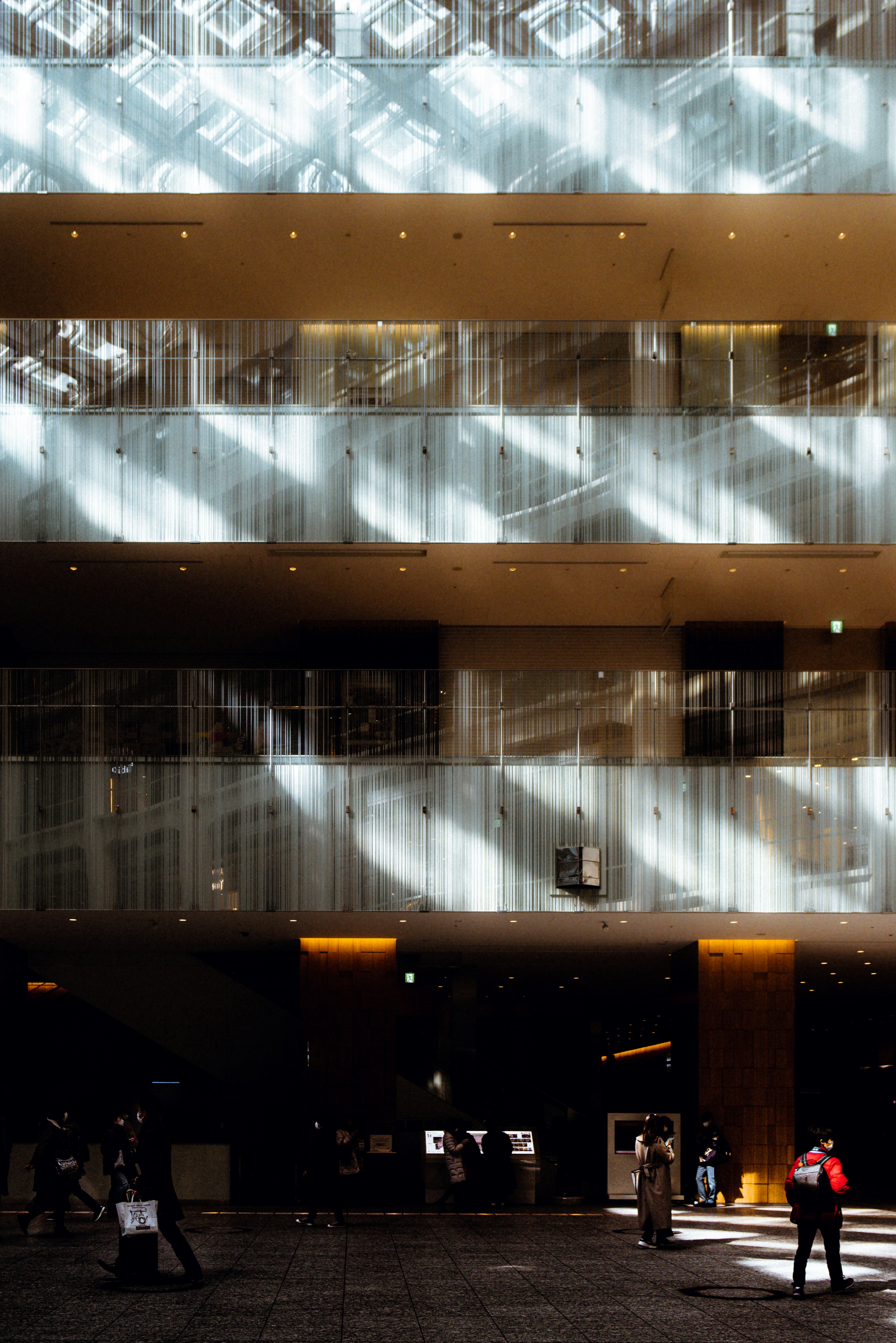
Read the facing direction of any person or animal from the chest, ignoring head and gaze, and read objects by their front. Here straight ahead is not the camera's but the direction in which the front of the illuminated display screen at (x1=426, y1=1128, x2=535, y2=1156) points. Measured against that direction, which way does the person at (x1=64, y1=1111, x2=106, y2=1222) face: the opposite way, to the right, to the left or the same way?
to the right

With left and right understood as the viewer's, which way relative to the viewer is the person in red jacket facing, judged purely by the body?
facing away from the viewer and to the right of the viewer

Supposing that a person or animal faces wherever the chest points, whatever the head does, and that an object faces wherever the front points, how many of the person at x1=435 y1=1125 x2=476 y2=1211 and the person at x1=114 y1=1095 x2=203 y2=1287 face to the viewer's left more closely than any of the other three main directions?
1

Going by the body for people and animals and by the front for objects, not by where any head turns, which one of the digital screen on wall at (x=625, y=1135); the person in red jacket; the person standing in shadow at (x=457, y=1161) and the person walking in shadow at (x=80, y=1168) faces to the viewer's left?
the person walking in shadow at (x=80, y=1168)

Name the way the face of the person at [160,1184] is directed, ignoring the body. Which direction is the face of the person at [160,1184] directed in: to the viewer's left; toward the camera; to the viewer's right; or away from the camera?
to the viewer's left

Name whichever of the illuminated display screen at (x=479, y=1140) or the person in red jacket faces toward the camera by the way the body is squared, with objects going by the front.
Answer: the illuminated display screen

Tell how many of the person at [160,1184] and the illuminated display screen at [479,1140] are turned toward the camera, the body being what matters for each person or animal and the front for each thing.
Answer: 1

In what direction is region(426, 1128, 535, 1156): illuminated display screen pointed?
toward the camera

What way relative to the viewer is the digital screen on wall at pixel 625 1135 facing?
toward the camera
